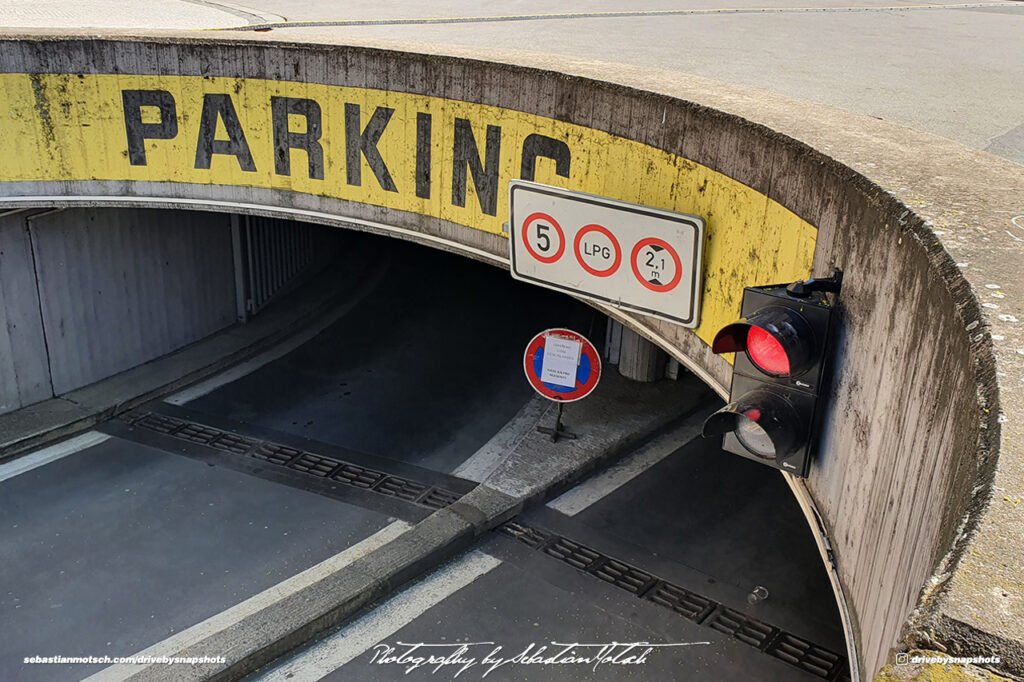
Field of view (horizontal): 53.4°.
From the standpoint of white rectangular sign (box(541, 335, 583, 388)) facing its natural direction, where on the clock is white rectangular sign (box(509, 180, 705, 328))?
white rectangular sign (box(509, 180, 705, 328)) is roughly at 12 o'clock from white rectangular sign (box(541, 335, 583, 388)).

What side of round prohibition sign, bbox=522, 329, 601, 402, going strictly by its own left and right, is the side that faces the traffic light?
front

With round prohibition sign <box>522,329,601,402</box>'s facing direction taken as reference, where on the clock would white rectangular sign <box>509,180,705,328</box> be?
The white rectangular sign is roughly at 12 o'clock from the round prohibition sign.

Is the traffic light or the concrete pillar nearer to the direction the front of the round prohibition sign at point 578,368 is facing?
the traffic light

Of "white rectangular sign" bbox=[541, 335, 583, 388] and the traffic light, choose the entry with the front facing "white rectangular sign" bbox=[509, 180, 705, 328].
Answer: "white rectangular sign" bbox=[541, 335, 583, 388]

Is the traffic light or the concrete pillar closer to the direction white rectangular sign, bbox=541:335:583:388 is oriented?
the traffic light

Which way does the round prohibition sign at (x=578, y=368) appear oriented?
toward the camera

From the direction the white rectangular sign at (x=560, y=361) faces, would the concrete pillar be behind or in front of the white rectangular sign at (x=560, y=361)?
behind

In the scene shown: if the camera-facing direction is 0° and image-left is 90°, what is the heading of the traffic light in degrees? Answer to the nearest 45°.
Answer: approximately 45°

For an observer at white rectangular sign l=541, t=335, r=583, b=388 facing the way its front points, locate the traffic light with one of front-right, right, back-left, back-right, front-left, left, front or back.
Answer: front

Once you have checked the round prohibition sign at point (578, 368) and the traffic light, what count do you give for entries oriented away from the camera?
0

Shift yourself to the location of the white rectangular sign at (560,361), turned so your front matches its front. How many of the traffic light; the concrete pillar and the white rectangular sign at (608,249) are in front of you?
2

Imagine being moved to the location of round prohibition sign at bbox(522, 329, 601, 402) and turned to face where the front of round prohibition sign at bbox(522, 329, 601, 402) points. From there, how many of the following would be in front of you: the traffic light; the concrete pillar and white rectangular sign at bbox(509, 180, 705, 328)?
2
